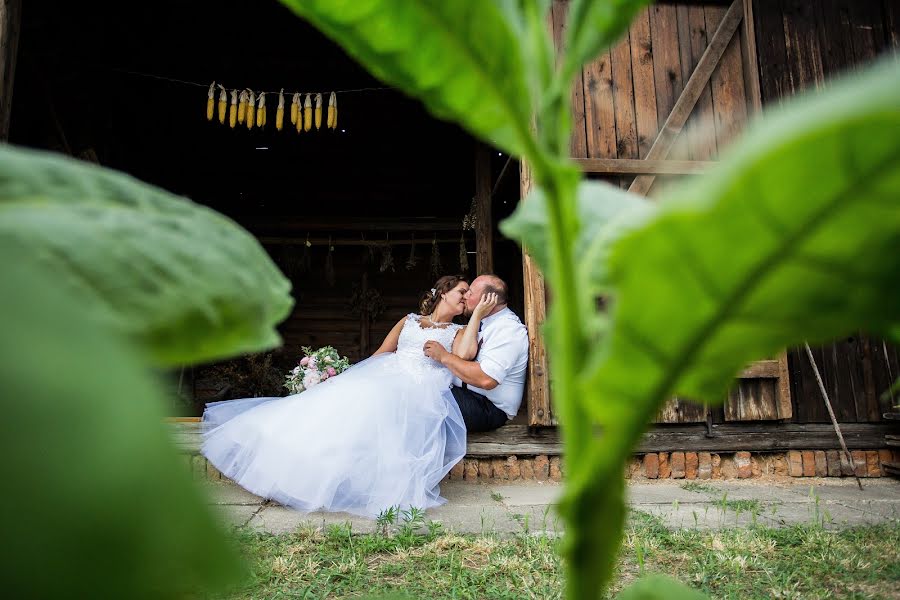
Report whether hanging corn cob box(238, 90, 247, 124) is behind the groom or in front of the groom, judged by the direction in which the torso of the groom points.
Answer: in front

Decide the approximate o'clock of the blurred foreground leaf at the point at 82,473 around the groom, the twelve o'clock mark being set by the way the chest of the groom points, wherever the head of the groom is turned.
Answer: The blurred foreground leaf is roughly at 9 o'clock from the groom.

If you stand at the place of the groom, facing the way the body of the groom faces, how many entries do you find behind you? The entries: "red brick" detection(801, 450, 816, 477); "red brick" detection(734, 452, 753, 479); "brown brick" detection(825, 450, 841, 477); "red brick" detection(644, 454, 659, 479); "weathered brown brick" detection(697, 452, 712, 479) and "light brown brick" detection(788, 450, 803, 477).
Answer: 6

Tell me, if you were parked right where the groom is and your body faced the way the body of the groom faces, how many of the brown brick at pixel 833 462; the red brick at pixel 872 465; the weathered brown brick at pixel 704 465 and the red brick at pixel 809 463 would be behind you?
4

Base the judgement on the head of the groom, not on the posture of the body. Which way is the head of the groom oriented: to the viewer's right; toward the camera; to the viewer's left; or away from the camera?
to the viewer's left

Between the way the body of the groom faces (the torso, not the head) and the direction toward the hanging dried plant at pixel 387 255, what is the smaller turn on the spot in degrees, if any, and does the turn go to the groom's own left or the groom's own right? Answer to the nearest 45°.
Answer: approximately 90° to the groom's own right

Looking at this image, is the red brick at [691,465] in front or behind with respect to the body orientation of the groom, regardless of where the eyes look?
behind

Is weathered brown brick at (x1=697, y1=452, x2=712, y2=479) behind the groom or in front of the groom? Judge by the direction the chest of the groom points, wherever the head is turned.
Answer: behind

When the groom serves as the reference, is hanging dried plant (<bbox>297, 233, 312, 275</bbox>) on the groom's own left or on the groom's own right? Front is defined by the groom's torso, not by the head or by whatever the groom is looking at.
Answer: on the groom's own right

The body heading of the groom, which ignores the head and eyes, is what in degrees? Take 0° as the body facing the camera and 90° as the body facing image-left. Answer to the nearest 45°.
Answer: approximately 90°

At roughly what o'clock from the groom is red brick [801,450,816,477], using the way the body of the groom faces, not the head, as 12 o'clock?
The red brick is roughly at 6 o'clock from the groom.

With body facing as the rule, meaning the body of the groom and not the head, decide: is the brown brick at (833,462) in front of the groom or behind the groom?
behind

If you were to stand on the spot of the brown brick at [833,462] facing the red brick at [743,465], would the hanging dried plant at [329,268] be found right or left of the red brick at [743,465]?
right

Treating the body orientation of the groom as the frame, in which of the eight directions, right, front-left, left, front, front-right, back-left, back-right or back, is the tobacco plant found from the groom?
left

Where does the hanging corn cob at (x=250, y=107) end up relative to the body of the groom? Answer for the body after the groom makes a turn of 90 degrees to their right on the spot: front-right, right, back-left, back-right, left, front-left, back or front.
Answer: front-left

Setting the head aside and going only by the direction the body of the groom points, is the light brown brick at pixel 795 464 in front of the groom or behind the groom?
behind
